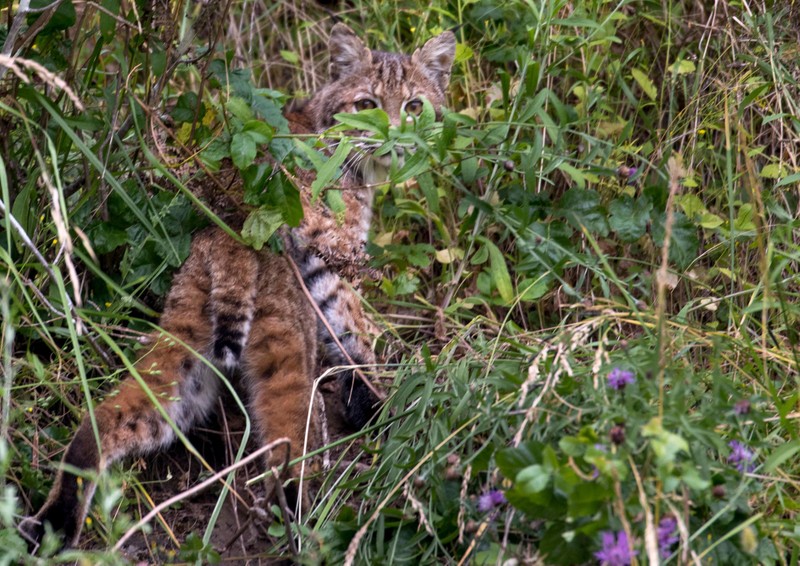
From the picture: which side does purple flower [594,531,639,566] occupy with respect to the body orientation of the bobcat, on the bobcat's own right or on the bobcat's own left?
on the bobcat's own right

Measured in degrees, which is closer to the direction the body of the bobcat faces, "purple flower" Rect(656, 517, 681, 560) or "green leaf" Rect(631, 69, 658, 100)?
the green leaf

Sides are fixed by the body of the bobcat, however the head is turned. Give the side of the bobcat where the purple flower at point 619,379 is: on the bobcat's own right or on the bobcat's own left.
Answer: on the bobcat's own right

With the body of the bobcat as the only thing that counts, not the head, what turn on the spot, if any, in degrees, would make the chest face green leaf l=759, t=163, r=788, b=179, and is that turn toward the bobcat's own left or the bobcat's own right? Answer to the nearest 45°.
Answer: approximately 45° to the bobcat's own right

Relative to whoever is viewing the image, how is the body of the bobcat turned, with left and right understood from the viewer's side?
facing away from the viewer and to the right of the viewer

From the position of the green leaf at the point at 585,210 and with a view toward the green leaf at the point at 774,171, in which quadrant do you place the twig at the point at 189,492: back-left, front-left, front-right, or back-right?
back-right

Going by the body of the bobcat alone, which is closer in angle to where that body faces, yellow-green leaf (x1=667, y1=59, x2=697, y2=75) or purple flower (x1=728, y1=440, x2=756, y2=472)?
the yellow-green leaf

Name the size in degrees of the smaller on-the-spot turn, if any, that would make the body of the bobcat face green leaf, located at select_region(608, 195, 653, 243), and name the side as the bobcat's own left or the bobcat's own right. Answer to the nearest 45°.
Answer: approximately 45° to the bobcat's own right

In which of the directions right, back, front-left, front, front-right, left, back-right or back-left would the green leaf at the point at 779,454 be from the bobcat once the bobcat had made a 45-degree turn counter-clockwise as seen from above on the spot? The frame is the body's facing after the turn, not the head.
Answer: back-right
